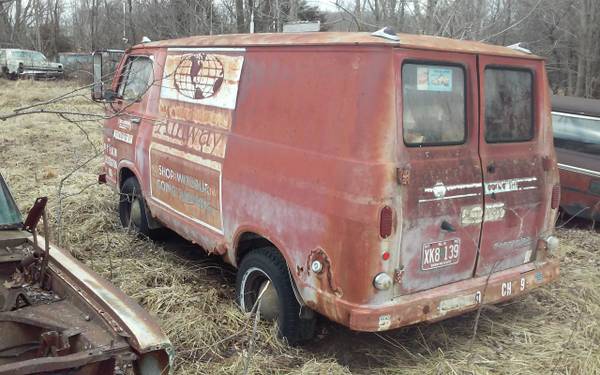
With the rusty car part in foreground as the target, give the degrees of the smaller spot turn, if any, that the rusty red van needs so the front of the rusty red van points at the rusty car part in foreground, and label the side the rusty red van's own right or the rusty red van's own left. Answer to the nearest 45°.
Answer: approximately 90° to the rusty red van's own left

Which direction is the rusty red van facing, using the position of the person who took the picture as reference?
facing away from the viewer and to the left of the viewer

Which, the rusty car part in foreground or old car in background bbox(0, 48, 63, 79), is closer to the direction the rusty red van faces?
the old car in background

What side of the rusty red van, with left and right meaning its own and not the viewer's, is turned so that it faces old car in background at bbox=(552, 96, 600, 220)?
right
